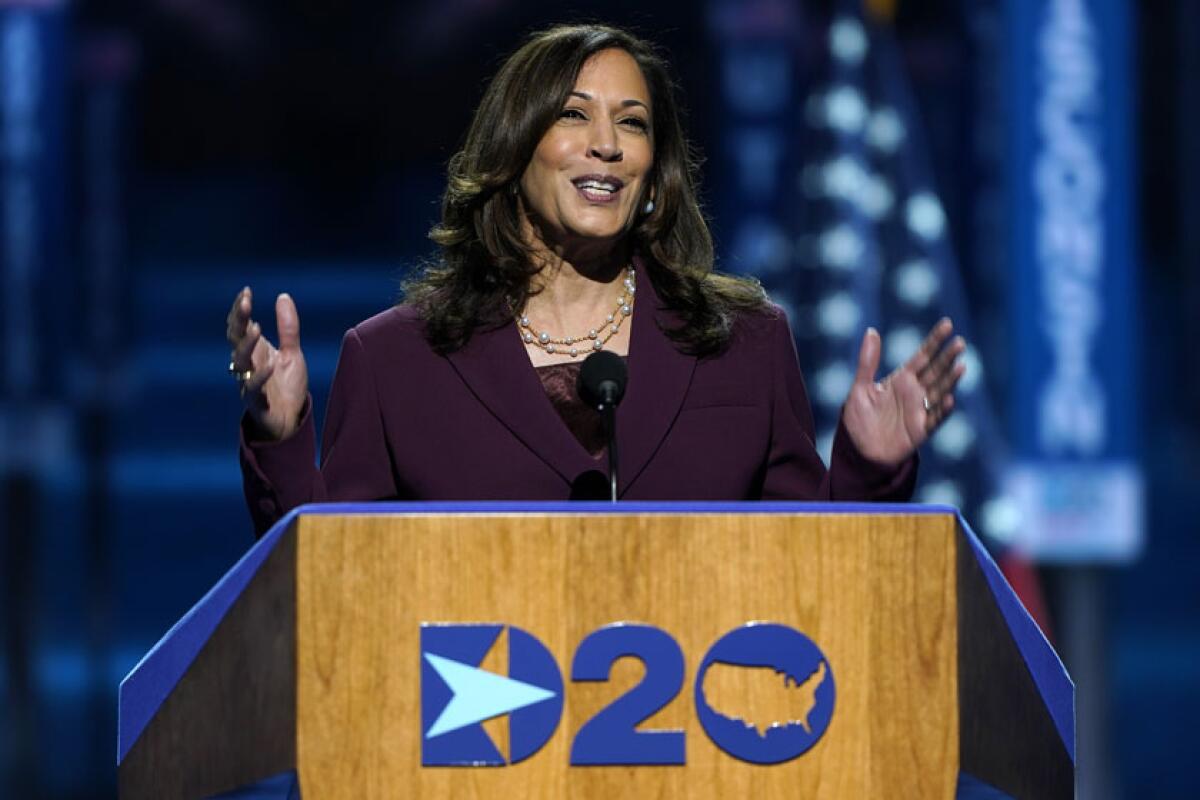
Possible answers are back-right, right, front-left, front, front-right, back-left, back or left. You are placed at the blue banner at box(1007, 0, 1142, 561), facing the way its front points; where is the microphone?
front

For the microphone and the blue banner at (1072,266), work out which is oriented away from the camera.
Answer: the microphone

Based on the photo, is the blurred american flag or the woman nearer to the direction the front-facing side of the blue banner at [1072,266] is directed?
the woman

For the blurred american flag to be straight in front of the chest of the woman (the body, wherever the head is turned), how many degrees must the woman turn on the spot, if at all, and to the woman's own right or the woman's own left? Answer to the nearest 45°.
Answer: approximately 180°

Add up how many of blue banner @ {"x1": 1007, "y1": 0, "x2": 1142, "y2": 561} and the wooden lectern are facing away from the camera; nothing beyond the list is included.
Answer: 0

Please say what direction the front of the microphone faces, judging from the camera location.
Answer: facing away from the viewer

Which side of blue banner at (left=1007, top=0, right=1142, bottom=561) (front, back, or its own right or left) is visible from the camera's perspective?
front

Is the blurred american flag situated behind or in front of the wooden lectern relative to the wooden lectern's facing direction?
behind

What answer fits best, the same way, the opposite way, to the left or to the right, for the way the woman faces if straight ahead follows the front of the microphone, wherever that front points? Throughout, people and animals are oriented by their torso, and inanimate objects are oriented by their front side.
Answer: the opposite way

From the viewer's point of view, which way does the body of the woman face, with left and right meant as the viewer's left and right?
facing the viewer
